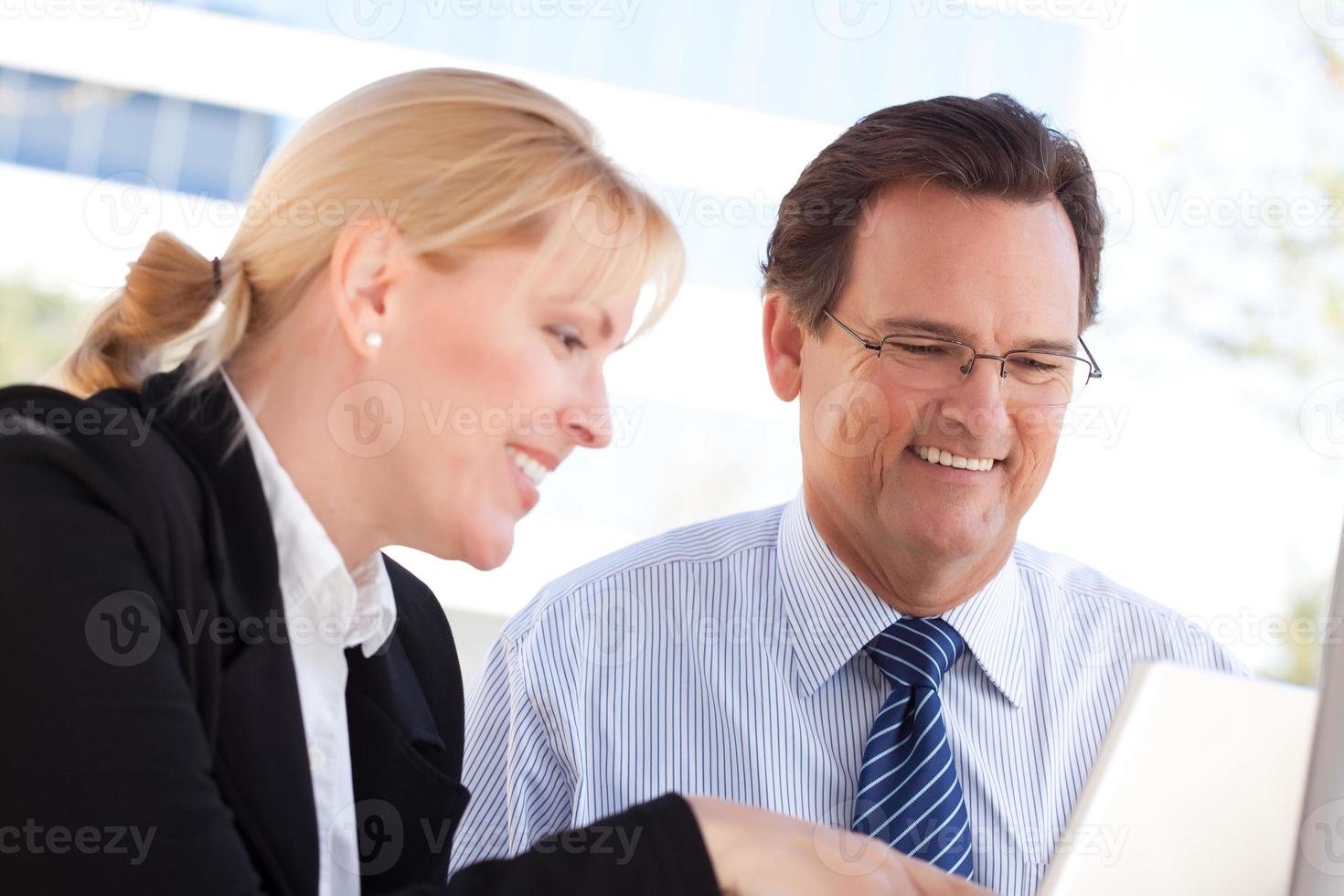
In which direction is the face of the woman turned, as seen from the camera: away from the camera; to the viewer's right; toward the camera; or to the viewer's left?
to the viewer's right

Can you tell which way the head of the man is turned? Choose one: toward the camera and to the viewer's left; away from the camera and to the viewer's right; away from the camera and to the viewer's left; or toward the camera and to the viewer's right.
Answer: toward the camera and to the viewer's right

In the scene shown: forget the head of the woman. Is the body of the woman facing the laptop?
yes

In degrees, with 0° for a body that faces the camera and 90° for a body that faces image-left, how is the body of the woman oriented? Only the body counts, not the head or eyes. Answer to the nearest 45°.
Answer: approximately 315°

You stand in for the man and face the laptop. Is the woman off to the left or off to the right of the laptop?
right

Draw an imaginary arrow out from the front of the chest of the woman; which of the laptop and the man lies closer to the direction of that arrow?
the laptop
